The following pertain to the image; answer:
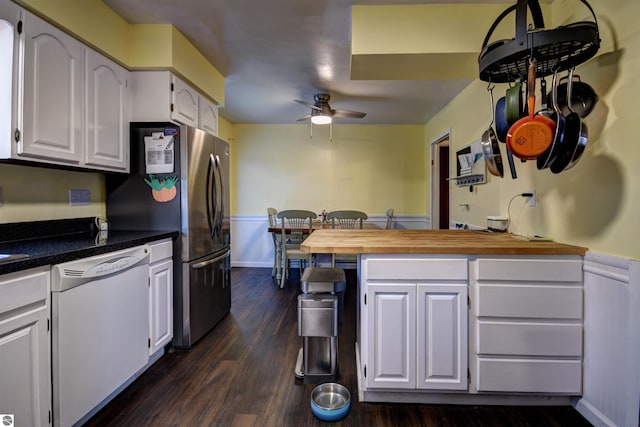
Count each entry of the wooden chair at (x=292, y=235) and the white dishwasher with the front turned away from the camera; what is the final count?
1

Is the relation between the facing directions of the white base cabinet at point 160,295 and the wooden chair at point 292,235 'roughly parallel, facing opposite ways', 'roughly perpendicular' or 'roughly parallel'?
roughly perpendicular

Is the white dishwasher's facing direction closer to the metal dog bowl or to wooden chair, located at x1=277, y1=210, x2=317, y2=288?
the metal dog bowl

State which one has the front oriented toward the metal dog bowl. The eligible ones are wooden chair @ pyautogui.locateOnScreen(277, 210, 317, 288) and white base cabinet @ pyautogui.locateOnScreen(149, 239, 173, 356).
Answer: the white base cabinet

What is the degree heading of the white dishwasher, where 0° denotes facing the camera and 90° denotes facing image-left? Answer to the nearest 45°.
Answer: approximately 315°

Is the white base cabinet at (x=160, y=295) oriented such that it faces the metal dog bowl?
yes

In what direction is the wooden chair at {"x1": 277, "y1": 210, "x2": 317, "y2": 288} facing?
away from the camera

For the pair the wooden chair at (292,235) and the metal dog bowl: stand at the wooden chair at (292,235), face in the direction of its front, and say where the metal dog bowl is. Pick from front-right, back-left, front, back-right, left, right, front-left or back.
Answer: back

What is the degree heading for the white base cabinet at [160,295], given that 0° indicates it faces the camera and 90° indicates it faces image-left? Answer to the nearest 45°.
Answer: approximately 315°

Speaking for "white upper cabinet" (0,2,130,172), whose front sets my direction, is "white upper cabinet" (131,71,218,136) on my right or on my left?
on my left

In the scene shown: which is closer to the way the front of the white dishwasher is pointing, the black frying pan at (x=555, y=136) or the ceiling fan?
the black frying pan

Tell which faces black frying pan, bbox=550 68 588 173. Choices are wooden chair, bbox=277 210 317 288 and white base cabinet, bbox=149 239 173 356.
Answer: the white base cabinet
